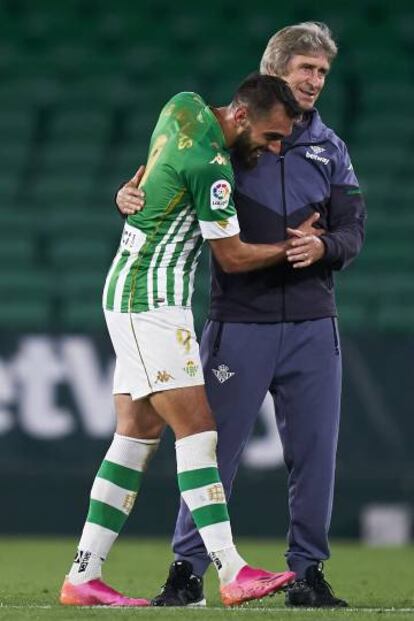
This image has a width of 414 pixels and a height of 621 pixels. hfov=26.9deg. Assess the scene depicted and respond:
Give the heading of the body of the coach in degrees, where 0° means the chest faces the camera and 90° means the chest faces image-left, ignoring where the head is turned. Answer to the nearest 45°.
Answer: approximately 0°
